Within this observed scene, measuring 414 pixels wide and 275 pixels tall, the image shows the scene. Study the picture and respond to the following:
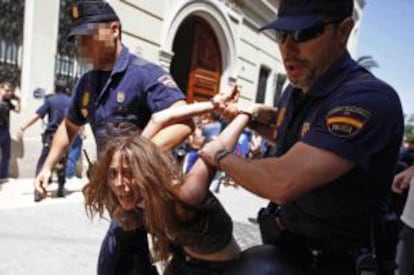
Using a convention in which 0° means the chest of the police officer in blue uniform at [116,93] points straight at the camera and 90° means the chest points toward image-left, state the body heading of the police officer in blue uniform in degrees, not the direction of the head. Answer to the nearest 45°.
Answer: approximately 45°

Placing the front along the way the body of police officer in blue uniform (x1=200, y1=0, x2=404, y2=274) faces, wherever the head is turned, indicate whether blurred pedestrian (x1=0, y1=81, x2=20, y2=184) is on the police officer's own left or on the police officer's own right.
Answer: on the police officer's own right

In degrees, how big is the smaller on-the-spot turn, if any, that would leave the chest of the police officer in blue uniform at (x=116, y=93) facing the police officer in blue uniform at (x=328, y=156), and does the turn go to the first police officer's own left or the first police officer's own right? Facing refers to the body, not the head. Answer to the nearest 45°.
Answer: approximately 90° to the first police officer's own left

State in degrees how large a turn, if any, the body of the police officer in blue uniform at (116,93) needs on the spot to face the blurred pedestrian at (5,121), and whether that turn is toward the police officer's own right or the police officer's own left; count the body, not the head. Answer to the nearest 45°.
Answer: approximately 135° to the police officer's own right

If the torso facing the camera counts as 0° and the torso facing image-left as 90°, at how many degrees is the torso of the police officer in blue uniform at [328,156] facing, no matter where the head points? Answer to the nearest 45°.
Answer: approximately 45°

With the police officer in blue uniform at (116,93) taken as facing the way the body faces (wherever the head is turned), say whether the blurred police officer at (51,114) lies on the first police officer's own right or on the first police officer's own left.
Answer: on the first police officer's own right

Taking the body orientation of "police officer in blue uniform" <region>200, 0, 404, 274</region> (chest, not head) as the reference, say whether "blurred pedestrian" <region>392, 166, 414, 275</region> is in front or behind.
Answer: behind

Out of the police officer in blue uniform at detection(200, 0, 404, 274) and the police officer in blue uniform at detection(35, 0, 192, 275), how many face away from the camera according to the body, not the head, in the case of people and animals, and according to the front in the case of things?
0
